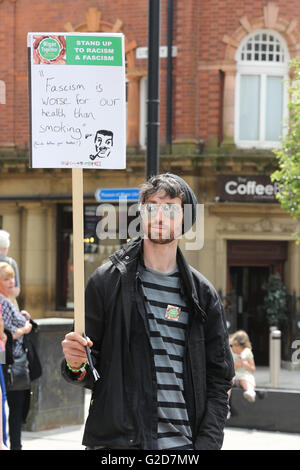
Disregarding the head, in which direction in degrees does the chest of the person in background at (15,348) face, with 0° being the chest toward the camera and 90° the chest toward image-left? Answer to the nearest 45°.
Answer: approximately 315°

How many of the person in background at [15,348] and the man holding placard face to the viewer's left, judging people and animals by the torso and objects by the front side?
0

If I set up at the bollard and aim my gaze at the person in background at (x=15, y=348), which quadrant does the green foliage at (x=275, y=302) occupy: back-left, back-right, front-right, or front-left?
back-right

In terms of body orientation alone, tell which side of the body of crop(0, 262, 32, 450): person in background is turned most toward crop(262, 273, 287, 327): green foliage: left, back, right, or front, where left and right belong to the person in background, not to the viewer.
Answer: left

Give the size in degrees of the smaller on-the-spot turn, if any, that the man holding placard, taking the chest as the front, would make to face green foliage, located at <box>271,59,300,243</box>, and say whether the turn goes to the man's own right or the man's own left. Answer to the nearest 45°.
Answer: approximately 180°

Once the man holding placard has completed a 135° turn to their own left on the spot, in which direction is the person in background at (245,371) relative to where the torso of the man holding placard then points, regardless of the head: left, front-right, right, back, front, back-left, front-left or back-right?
front-left

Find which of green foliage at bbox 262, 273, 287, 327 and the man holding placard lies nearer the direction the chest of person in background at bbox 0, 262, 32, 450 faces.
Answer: the man holding placard

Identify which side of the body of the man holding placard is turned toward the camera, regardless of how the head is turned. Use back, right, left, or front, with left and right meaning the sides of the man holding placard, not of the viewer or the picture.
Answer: front

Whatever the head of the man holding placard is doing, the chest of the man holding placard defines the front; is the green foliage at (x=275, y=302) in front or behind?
behind
